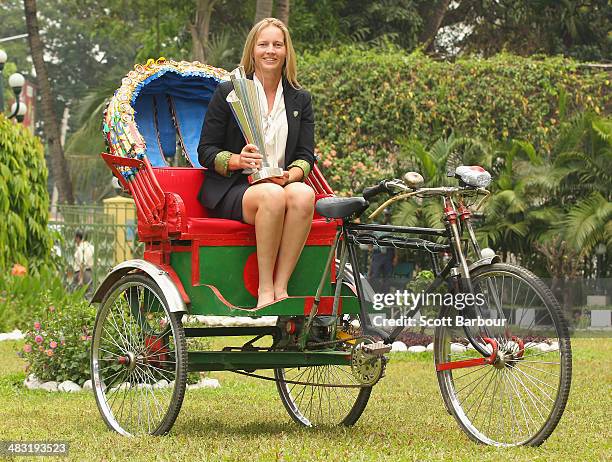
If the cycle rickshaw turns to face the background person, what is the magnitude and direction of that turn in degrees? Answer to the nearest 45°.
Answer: approximately 135° to its left

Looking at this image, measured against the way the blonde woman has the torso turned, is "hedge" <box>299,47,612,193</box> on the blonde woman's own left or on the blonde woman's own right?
on the blonde woman's own left

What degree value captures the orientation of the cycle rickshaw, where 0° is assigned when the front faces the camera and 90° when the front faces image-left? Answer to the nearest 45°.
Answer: approximately 315°

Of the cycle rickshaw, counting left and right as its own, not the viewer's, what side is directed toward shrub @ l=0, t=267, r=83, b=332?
back

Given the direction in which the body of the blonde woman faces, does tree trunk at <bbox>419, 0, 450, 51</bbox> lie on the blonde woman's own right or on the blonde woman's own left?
on the blonde woman's own left

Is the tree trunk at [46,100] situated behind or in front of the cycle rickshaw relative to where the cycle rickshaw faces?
behind

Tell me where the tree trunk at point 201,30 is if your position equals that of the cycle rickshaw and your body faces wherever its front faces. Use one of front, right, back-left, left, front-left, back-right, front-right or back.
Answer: back-left

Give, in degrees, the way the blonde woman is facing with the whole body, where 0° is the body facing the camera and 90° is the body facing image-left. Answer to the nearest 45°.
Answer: approximately 315°
